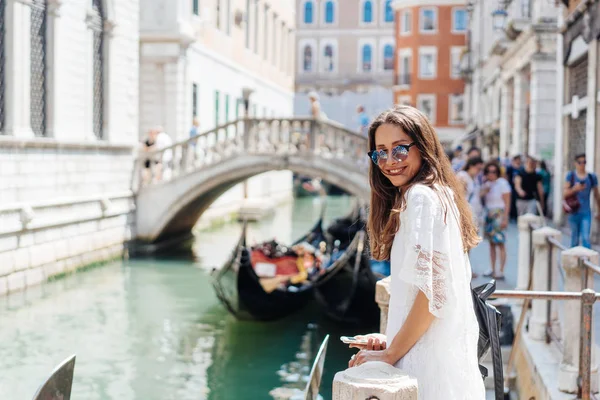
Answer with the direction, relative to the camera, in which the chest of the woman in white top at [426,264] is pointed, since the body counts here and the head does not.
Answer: to the viewer's left

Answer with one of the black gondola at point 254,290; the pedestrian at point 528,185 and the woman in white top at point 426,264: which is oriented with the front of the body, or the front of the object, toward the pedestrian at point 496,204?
the pedestrian at point 528,185

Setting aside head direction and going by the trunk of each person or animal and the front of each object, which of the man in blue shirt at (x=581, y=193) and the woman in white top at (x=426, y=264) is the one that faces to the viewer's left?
the woman in white top

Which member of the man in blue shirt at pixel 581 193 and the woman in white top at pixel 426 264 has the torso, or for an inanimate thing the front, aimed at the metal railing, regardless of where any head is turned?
the man in blue shirt

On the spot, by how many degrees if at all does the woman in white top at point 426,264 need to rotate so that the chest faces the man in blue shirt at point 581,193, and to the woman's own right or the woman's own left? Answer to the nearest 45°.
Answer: approximately 90° to the woman's own right

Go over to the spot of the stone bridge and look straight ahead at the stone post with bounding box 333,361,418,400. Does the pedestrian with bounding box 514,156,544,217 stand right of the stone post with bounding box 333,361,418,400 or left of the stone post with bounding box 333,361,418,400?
left

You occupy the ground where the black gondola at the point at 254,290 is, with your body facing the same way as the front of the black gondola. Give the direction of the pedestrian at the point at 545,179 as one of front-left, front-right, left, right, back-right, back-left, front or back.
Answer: back

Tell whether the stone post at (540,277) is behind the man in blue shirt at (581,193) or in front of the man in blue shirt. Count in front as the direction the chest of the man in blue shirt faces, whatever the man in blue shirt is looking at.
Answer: in front

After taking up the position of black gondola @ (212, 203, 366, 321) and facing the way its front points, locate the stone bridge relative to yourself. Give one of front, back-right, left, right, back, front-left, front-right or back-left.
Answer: back-right

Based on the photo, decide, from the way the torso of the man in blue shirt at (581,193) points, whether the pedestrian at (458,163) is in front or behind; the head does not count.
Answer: behind
